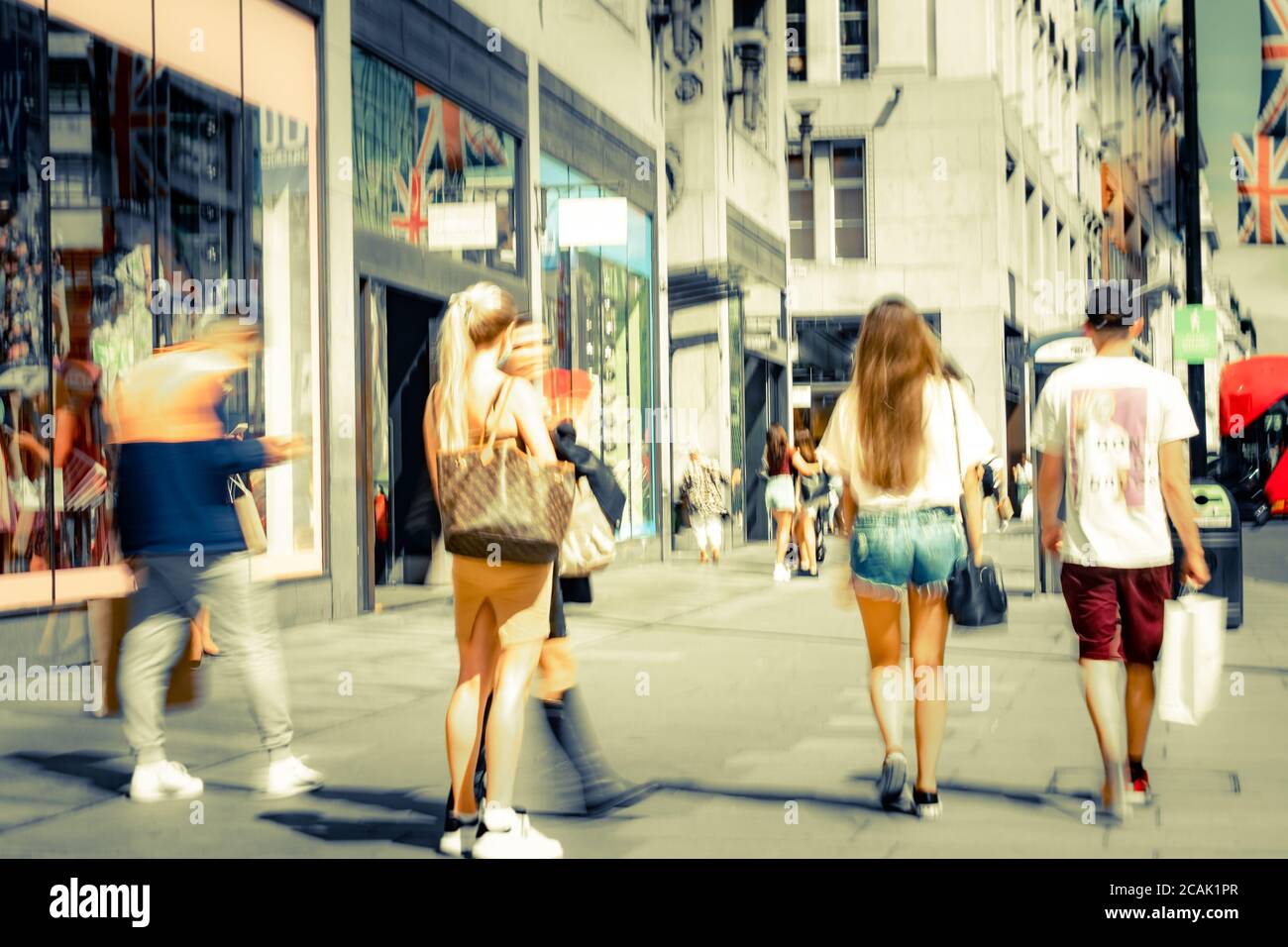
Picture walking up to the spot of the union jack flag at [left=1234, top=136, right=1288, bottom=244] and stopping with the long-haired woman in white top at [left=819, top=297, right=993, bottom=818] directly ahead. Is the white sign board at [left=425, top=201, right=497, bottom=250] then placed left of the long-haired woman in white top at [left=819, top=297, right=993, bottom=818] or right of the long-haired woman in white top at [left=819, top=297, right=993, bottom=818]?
right

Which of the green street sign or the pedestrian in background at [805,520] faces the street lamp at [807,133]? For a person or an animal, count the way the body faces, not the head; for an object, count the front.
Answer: the pedestrian in background

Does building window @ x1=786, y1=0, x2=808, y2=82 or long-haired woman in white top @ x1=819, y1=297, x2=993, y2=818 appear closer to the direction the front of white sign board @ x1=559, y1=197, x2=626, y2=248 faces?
the long-haired woman in white top

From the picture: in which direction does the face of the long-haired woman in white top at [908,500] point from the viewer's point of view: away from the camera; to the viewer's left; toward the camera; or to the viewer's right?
away from the camera

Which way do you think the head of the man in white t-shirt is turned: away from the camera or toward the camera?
away from the camera

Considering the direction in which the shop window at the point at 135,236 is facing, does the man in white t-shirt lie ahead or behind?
ahead

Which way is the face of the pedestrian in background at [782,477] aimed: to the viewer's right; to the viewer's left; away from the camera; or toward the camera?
away from the camera

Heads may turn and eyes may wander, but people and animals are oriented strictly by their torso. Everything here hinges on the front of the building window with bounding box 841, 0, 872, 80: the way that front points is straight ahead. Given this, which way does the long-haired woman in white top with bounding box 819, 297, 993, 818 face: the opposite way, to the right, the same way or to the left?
the opposite way

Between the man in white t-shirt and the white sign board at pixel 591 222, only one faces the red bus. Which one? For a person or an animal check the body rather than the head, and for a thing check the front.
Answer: the man in white t-shirt

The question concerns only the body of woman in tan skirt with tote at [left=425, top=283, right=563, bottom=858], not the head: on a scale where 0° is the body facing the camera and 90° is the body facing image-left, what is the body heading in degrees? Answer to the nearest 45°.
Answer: approximately 225°

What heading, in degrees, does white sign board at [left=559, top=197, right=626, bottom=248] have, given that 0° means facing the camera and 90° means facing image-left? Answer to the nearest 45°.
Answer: approximately 0°

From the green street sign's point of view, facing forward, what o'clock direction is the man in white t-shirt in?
The man in white t-shirt is roughly at 12 o'clock from the green street sign.

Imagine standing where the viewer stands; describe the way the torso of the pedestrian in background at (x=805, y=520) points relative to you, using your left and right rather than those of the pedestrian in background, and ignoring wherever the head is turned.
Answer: facing away from the viewer
